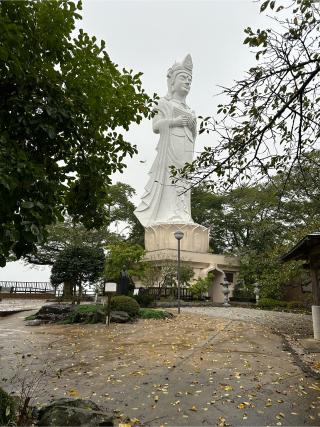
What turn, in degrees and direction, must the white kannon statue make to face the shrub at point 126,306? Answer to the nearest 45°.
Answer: approximately 45° to its right

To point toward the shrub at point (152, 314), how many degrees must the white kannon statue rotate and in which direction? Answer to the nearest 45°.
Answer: approximately 45° to its right

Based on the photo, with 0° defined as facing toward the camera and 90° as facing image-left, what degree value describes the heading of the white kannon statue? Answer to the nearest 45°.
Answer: approximately 315°

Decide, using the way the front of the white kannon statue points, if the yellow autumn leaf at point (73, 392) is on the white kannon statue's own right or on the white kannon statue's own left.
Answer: on the white kannon statue's own right

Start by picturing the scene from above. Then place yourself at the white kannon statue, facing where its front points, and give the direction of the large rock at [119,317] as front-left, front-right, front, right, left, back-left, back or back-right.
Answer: front-right

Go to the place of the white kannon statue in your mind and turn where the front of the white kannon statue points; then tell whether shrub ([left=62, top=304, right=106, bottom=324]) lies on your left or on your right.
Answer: on your right

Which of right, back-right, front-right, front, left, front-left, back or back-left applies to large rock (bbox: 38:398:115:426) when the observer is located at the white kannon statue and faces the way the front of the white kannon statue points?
front-right
